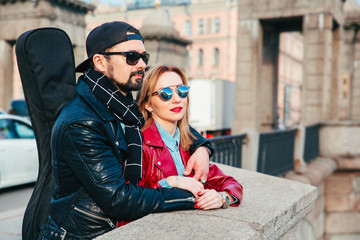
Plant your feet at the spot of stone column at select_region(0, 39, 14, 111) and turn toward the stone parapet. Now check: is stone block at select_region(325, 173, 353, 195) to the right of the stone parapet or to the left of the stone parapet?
left

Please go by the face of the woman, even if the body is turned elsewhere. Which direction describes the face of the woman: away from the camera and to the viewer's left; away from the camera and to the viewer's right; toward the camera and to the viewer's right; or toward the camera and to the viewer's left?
toward the camera and to the viewer's right

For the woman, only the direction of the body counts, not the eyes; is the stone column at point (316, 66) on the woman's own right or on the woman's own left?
on the woman's own left

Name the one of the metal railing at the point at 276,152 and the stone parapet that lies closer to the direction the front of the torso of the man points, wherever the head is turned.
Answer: the stone parapet

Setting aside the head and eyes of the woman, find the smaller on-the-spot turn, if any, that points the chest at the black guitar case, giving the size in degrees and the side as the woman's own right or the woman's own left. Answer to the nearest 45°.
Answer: approximately 135° to the woman's own right

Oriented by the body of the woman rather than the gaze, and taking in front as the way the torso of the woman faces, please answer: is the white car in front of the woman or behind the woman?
behind

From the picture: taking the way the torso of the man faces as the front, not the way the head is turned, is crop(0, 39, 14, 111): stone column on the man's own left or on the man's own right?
on the man's own left

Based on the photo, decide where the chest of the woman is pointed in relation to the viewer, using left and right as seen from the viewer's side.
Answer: facing the viewer and to the right of the viewer

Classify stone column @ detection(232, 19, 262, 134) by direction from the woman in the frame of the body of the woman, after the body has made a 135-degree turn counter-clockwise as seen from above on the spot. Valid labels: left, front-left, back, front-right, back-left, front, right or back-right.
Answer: front

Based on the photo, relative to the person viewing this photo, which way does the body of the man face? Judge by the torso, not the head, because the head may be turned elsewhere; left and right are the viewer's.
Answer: facing to the right of the viewer

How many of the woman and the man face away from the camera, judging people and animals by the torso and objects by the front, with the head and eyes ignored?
0
